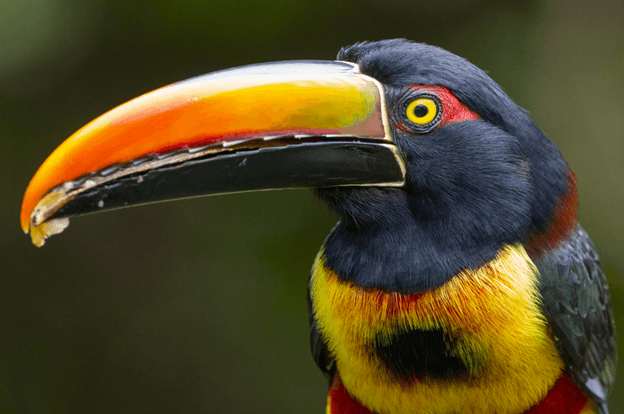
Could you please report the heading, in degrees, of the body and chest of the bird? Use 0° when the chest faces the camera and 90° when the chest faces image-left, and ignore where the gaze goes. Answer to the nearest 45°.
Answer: approximately 45°
